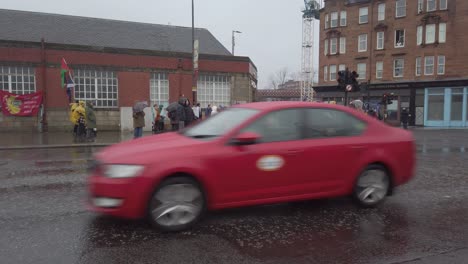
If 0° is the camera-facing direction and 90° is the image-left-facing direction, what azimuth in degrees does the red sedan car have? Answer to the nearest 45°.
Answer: approximately 45°

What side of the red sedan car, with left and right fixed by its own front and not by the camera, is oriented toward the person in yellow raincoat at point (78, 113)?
right

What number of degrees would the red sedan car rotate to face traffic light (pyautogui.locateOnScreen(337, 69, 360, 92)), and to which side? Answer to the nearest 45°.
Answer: approximately 135° to its right

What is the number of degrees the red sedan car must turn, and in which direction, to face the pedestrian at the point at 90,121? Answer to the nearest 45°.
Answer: approximately 90° to its right

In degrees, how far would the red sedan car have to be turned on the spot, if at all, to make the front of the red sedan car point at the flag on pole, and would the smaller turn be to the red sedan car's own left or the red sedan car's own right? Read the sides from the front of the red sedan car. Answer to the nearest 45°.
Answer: approximately 90° to the red sedan car's own right

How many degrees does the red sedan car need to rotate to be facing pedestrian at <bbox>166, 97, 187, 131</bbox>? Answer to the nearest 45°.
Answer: approximately 135° to its right

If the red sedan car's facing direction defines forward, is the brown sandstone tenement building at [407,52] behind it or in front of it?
behind

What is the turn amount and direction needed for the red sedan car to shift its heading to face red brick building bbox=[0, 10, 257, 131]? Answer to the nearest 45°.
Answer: approximately 90° to its right
